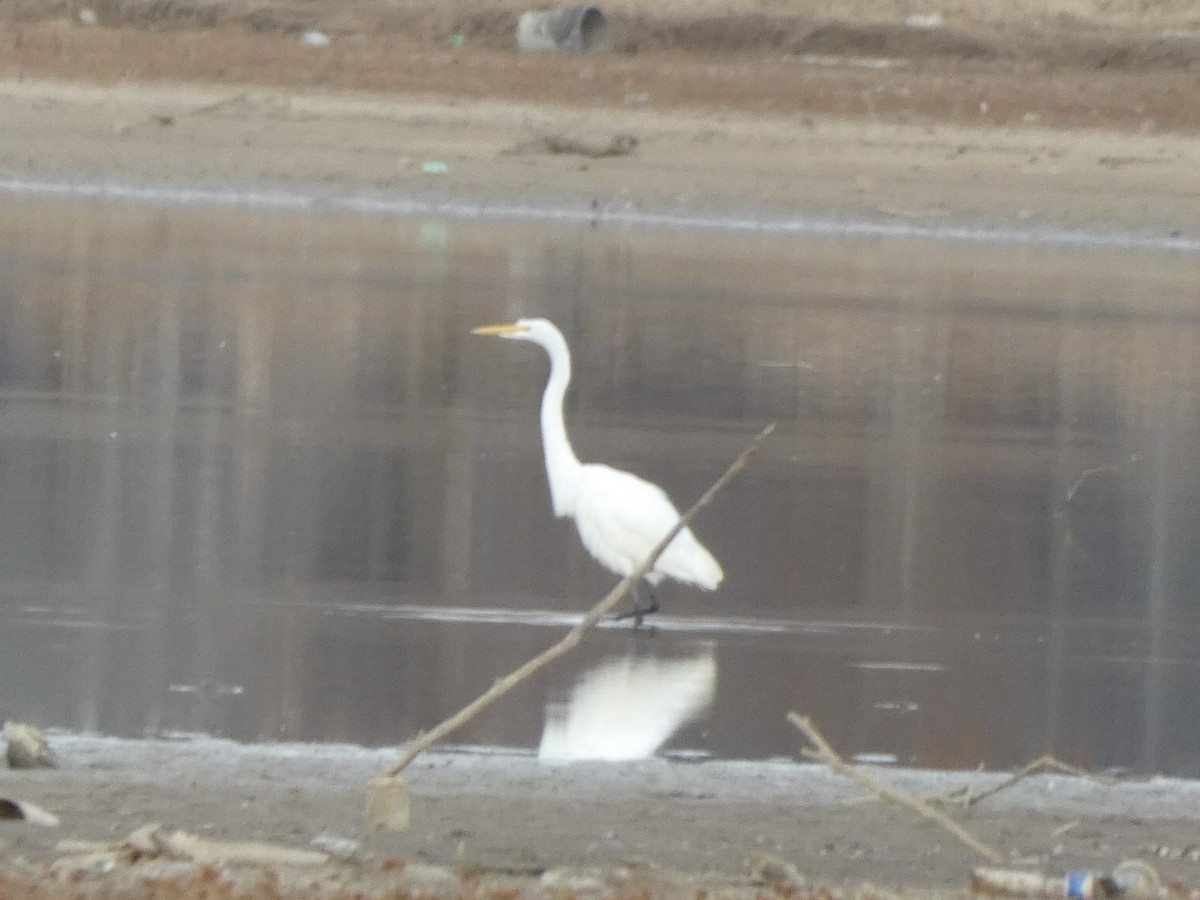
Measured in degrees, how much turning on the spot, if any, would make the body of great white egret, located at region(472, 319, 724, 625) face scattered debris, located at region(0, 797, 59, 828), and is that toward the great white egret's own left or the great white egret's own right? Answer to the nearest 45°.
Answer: approximately 90° to the great white egret's own left

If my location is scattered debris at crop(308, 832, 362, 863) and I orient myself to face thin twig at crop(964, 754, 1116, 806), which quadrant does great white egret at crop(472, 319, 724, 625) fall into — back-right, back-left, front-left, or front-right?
front-left

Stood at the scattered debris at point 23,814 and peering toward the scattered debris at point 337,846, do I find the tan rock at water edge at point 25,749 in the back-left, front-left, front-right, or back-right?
back-left

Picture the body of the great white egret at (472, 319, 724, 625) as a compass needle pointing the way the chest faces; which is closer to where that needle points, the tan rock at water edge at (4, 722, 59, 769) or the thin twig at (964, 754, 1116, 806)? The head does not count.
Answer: the tan rock at water edge

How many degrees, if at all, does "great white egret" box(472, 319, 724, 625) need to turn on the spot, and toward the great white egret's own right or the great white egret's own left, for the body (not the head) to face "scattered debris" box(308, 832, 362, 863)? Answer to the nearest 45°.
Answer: approximately 90° to the great white egret's own left

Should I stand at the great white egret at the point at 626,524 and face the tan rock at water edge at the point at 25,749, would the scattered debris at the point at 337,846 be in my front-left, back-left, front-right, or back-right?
front-left

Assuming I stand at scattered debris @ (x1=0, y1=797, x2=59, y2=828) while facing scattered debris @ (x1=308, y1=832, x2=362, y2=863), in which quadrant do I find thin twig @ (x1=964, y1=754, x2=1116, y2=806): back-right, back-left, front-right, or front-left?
front-left

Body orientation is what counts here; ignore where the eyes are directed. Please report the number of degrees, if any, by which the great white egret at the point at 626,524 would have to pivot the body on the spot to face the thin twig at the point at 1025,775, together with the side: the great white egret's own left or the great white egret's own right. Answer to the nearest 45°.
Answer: approximately 90° to the great white egret's own left

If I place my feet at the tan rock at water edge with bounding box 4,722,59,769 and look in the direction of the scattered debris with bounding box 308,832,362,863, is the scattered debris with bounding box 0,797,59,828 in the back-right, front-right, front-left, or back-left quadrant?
front-right

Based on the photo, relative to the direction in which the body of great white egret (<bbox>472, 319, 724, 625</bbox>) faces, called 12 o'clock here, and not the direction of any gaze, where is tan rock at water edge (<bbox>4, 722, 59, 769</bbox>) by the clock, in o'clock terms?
The tan rock at water edge is roughly at 10 o'clock from the great white egret.

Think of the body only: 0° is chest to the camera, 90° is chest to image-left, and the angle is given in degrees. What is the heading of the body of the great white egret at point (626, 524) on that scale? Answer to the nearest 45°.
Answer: approximately 90°

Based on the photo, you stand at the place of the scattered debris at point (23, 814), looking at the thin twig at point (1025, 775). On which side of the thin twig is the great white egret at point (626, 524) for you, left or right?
left

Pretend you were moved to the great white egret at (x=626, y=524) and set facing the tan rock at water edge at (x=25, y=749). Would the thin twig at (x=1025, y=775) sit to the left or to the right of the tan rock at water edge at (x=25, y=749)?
left
